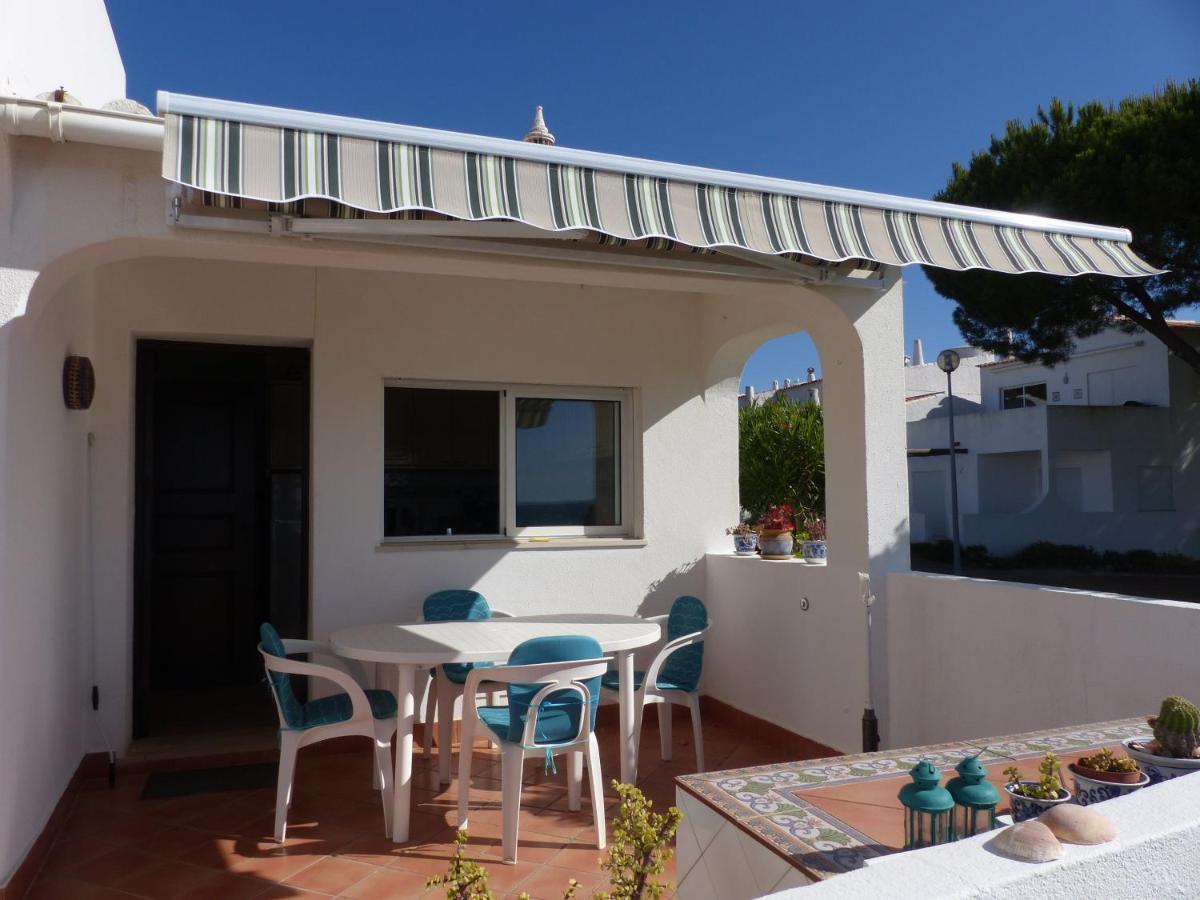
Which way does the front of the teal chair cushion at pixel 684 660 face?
to the viewer's left

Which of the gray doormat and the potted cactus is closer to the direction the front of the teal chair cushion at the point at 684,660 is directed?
the gray doormat

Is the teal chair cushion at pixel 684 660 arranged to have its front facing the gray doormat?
yes

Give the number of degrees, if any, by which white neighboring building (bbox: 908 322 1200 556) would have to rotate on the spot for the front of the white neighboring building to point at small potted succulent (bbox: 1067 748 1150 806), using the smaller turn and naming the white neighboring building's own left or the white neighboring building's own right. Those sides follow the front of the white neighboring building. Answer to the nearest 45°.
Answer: approximately 45° to the white neighboring building's own left

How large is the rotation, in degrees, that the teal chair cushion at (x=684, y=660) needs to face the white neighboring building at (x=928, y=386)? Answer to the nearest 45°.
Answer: approximately 90° to its right

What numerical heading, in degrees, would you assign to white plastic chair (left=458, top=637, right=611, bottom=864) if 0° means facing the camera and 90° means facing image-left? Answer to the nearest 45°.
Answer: approximately 135°

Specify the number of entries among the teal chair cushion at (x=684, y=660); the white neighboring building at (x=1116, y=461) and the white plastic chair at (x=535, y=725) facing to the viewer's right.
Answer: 0

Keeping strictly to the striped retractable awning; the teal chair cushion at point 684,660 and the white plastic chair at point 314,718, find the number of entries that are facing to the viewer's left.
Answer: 1

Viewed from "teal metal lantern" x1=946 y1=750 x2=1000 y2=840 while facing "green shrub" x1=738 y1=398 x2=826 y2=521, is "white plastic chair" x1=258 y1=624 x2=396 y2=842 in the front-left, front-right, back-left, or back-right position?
front-left

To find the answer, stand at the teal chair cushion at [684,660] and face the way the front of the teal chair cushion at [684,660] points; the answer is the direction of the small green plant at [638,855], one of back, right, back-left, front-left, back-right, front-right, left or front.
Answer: left

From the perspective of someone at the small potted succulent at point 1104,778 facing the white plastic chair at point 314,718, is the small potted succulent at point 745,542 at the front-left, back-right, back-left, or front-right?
front-right

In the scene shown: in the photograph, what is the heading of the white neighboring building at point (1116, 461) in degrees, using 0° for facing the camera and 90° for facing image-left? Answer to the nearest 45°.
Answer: approximately 45°

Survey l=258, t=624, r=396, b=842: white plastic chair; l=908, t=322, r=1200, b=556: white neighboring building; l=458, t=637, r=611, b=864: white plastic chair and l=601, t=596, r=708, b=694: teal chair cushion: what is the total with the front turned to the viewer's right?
1

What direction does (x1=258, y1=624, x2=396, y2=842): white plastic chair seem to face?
to the viewer's right

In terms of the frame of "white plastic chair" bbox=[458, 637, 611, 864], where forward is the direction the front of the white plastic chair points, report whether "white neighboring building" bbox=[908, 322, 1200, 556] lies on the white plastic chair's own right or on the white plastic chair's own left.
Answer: on the white plastic chair's own right
